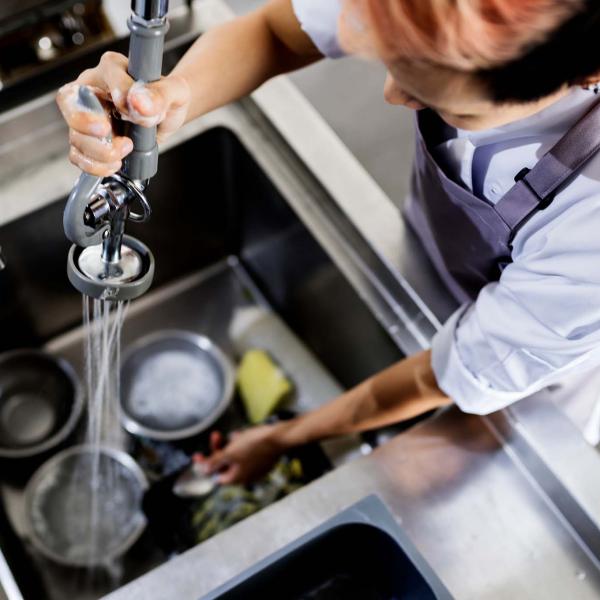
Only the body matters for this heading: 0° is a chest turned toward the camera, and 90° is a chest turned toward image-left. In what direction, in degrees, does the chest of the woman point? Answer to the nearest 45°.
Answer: approximately 45°
